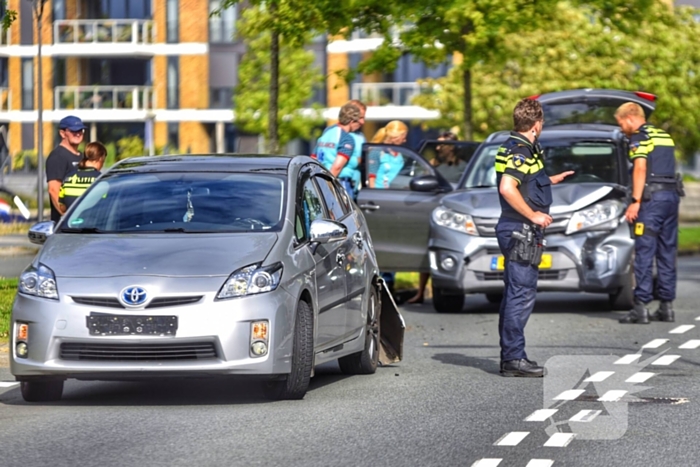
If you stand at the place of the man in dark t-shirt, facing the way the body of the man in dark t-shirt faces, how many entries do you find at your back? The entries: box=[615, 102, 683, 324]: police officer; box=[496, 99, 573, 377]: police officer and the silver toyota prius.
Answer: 0

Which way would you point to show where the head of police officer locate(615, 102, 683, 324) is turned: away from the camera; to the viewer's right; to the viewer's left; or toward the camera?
to the viewer's left

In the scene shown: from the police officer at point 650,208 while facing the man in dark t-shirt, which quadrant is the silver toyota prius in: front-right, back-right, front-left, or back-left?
front-left

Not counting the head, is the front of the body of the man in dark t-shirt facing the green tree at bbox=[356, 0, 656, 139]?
no

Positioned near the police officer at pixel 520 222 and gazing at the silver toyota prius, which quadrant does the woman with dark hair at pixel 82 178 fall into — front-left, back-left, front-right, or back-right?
front-right

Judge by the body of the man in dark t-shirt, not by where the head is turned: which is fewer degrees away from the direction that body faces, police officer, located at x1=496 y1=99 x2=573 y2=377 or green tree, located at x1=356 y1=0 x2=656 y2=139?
the police officer

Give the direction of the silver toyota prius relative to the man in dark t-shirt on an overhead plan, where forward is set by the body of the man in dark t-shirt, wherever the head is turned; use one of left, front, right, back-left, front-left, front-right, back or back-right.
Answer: front-right

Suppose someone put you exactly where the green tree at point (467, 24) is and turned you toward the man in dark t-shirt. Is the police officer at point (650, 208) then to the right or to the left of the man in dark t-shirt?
left

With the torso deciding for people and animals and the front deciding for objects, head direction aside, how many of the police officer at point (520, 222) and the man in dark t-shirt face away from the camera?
0

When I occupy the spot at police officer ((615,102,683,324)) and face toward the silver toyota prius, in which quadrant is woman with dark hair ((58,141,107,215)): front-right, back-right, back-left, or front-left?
front-right
